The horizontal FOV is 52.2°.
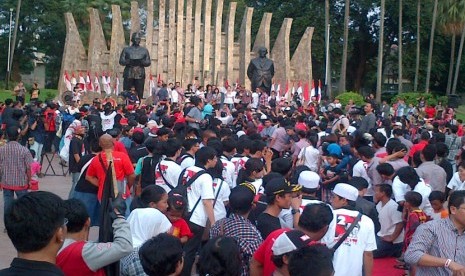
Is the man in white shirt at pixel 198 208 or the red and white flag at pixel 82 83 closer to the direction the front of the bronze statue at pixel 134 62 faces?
the man in white shirt

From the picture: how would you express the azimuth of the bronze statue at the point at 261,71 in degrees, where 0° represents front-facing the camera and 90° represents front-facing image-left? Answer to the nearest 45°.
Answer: approximately 0°

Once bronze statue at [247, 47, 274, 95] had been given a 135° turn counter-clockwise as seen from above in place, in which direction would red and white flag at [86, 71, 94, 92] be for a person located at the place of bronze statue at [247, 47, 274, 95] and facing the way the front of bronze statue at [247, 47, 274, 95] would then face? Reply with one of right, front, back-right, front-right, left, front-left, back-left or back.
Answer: back-left

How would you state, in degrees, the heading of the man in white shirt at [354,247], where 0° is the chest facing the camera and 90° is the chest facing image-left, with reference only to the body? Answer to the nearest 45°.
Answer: approximately 135°

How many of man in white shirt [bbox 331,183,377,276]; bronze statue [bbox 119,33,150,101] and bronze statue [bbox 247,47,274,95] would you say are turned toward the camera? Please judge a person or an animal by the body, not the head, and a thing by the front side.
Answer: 2

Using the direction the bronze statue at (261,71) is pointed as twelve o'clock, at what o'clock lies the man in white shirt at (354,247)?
The man in white shirt is roughly at 12 o'clock from the bronze statue.

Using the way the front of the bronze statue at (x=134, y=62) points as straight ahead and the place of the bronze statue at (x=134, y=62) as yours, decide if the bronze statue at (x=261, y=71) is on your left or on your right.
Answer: on your left

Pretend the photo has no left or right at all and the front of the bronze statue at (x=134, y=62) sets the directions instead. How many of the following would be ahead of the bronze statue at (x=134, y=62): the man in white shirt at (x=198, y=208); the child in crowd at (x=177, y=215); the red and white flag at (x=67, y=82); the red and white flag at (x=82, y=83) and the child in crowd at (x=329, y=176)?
3

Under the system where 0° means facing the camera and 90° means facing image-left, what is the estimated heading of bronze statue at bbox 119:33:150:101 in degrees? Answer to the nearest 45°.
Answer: approximately 0°

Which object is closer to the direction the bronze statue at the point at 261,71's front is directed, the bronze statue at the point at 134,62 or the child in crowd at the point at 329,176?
the child in crowd
